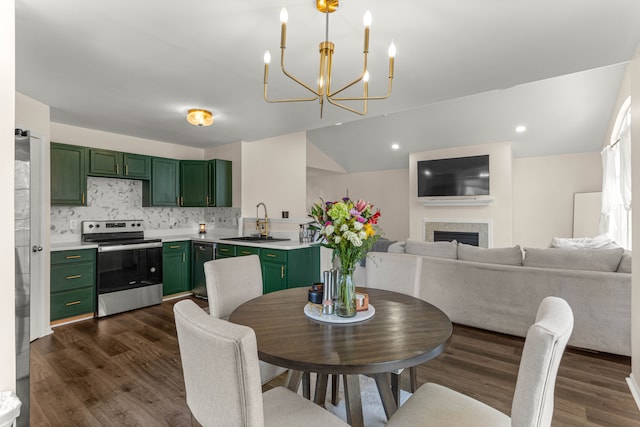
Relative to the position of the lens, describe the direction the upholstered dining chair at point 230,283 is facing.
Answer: facing the viewer and to the right of the viewer

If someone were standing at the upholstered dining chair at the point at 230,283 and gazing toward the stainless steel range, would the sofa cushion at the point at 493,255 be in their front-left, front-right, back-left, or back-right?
back-right

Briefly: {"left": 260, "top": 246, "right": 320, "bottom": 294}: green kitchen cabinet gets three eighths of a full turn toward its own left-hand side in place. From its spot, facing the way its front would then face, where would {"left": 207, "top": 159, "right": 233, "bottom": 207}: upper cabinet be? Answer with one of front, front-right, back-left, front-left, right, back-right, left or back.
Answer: back-left

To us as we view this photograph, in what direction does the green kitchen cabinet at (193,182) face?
facing the viewer

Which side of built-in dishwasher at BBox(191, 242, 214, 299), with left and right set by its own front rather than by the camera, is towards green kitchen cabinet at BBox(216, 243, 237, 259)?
left

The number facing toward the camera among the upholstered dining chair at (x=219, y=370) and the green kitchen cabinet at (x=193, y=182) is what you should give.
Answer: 1

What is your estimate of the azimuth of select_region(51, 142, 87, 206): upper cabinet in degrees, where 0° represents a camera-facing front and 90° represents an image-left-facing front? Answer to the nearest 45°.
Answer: approximately 315°

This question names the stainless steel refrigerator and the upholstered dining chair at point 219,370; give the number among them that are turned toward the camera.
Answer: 0

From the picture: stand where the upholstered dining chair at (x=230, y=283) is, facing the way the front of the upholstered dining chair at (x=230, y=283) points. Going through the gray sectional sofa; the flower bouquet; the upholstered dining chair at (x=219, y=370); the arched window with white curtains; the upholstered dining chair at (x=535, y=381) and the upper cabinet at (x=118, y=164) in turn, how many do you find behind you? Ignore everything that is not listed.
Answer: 1

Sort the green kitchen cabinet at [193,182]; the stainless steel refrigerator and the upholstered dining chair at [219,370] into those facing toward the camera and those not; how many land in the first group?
1

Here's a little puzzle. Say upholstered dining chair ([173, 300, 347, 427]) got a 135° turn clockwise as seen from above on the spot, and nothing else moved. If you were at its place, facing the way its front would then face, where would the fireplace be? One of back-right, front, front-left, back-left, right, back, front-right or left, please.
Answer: back-left

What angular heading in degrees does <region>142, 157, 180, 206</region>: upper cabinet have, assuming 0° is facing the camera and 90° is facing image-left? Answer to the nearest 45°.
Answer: approximately 315°

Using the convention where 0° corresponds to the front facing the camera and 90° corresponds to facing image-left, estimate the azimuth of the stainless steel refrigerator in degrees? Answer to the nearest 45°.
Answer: approximately 270°

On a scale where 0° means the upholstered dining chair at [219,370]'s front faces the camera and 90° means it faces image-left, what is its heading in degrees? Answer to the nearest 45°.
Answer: approximately 225°
